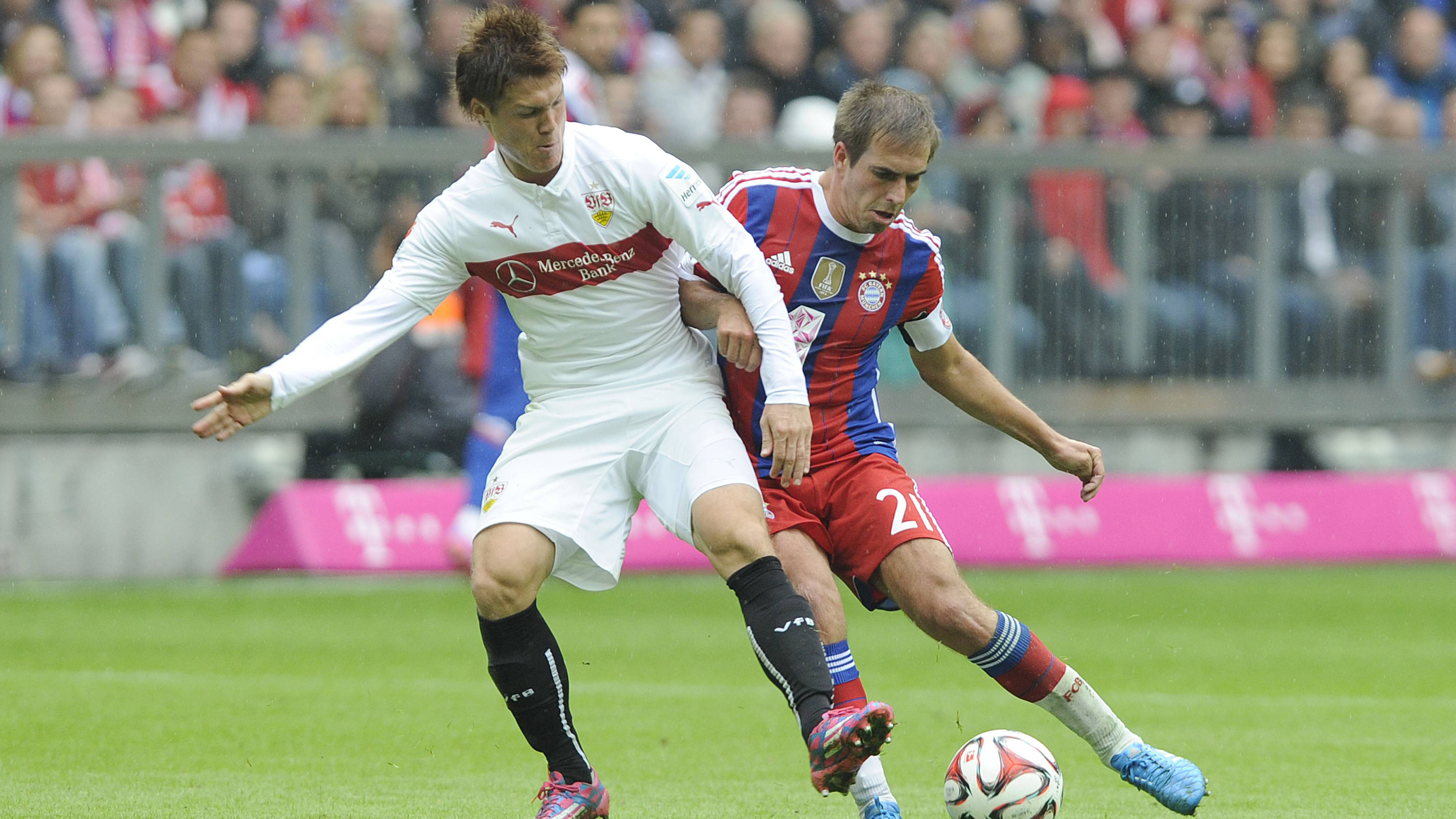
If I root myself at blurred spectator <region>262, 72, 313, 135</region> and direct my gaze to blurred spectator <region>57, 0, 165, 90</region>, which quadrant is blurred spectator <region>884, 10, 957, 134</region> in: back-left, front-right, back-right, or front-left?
back-right

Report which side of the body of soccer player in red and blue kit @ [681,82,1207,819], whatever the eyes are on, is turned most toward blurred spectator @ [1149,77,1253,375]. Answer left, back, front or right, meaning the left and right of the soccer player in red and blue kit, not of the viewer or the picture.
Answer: back

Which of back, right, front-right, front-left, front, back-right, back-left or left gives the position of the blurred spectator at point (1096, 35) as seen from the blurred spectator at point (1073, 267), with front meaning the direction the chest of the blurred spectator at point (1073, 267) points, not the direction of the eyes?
back

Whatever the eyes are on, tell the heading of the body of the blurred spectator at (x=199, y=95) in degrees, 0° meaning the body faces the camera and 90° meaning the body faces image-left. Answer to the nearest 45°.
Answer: approximately 0°

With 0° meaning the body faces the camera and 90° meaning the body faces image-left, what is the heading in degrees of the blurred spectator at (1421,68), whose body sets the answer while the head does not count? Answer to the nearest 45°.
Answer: approximately 0°

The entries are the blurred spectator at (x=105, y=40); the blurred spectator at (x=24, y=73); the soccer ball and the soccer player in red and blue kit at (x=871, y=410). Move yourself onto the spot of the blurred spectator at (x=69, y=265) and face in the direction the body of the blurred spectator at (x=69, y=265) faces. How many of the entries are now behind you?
2
